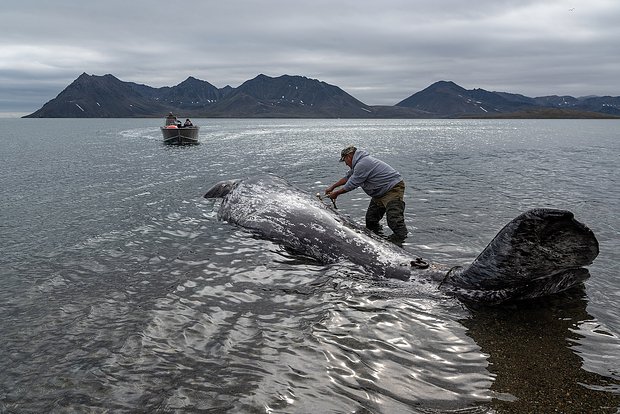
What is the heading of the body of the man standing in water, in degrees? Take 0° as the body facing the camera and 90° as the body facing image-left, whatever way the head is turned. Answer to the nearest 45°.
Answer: approximately 90°
